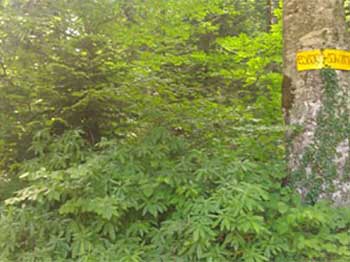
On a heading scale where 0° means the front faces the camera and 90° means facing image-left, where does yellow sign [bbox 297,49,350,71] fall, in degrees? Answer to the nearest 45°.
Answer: approximately 0°

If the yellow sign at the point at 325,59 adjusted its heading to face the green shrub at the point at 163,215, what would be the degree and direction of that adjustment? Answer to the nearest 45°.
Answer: approximately 45° to its right
